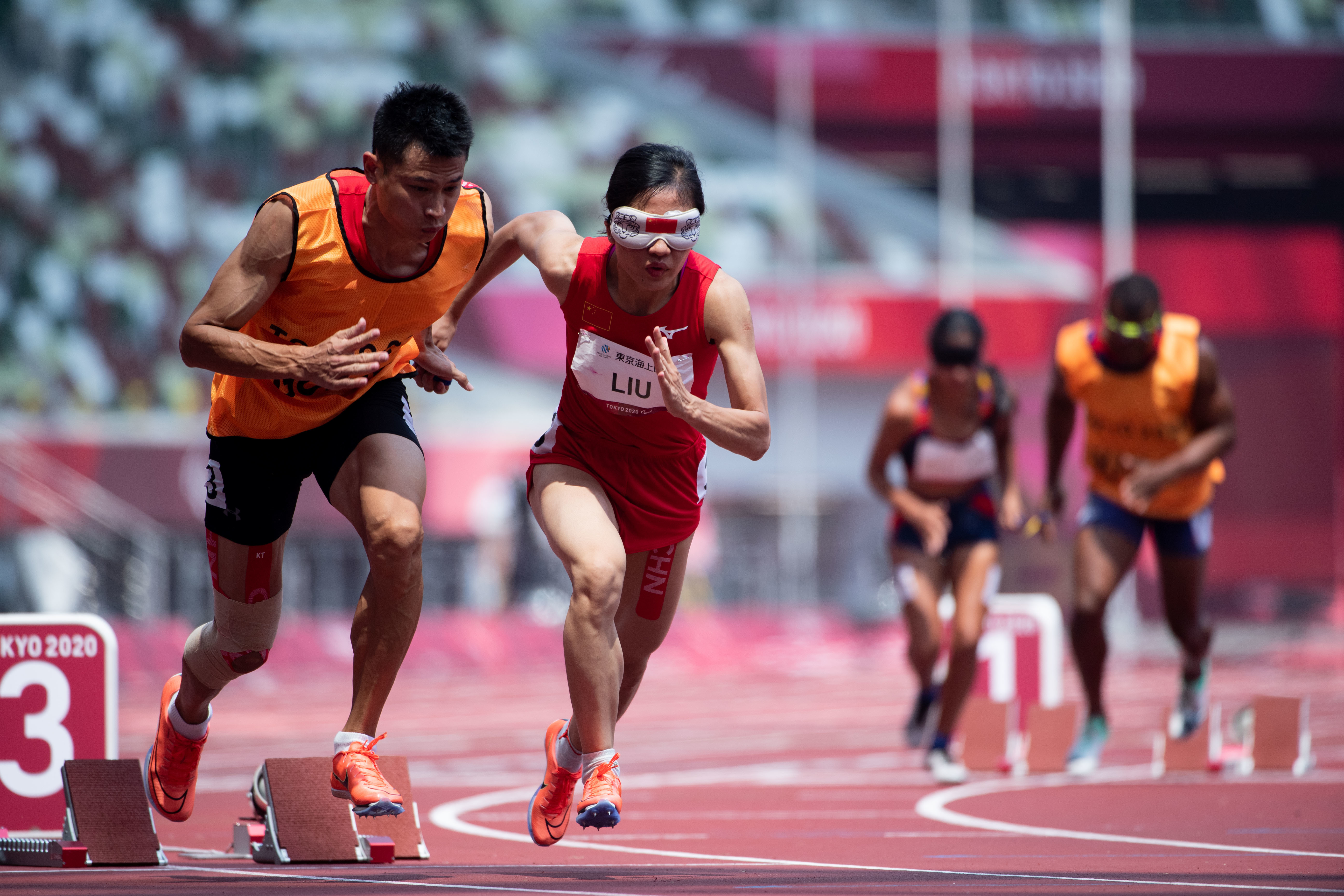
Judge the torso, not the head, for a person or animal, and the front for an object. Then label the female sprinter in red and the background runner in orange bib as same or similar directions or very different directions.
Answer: same or similar directions

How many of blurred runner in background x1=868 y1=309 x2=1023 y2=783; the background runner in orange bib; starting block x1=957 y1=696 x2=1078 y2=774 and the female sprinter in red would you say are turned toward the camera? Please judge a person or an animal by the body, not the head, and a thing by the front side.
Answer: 4

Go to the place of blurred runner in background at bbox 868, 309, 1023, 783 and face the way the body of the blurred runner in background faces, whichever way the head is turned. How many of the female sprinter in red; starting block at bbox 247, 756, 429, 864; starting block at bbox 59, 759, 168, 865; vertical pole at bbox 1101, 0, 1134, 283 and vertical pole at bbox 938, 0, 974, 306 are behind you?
2

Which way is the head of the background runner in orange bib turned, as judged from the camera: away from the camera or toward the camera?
toward the camera

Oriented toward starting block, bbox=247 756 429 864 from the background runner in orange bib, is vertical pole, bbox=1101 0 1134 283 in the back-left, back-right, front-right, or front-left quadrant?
back-right

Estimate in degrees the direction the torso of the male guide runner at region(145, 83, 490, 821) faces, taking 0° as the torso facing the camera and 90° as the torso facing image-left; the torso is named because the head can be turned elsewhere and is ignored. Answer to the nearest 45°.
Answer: approximately 315°

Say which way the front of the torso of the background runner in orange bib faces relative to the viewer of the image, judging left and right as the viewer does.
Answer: facing the viewer

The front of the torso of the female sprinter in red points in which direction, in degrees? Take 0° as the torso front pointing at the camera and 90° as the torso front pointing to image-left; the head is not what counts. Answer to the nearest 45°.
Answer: approximately 0°

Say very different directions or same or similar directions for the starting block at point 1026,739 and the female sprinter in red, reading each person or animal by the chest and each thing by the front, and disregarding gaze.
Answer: same or similar directions

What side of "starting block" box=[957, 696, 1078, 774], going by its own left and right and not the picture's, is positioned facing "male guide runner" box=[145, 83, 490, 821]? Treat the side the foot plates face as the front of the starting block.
front

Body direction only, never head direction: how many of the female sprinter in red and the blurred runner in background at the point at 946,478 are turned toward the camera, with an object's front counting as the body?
2

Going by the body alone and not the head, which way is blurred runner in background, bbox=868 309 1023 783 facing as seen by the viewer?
toward the camera

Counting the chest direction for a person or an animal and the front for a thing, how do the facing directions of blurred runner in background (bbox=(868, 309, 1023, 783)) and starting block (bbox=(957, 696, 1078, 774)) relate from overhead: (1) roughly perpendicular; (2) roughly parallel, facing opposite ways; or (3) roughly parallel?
roughly parallel
